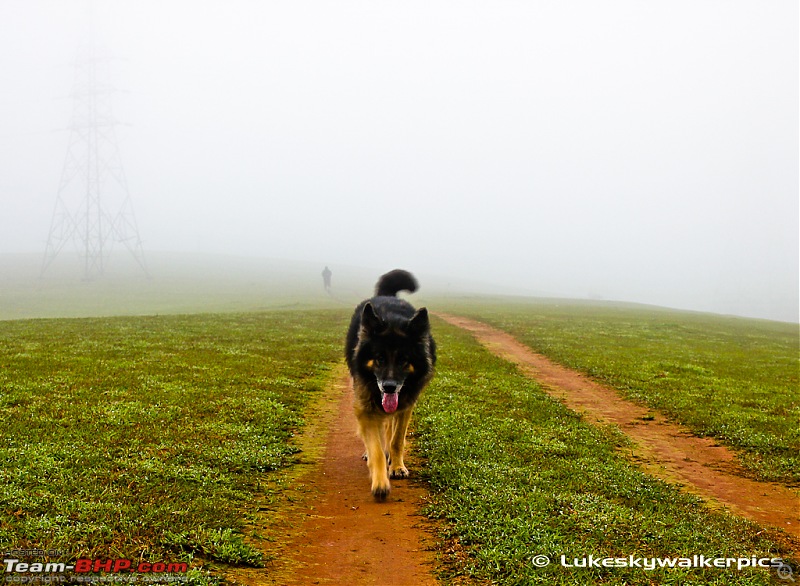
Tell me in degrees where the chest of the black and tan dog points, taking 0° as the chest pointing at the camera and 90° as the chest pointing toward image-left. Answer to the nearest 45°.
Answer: approximately 0°
